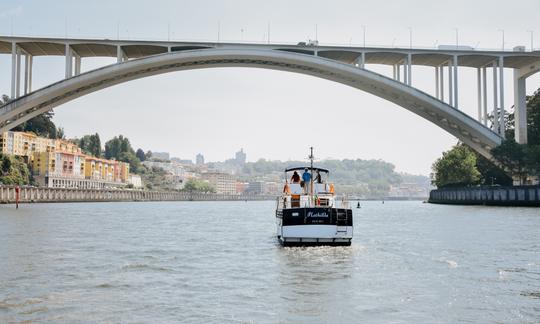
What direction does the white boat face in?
away from the camera
